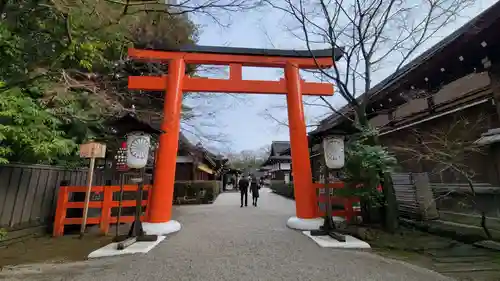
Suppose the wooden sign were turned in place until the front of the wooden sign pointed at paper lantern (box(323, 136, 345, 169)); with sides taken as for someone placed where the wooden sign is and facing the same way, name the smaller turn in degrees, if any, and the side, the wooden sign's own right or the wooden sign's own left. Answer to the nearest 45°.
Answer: approximately 45° to the wooden sign's own left

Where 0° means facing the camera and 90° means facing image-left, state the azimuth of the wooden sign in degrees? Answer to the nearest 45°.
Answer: approximately 0°

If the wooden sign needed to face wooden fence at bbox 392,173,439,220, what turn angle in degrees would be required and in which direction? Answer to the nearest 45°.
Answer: approximately 45° to its left

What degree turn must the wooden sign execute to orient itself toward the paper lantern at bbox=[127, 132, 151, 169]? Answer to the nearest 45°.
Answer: approximately 45° to its left

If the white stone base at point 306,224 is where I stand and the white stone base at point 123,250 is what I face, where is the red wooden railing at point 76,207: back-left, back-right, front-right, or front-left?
front-right

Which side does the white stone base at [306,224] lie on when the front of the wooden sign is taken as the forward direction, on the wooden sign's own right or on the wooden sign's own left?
on the wooden sign's own left

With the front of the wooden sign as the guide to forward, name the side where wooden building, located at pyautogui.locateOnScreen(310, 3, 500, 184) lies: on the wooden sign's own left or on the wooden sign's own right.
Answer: on the wooden sign's own left

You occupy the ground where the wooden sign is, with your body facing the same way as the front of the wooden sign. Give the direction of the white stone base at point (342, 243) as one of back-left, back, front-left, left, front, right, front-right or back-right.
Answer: front-left
